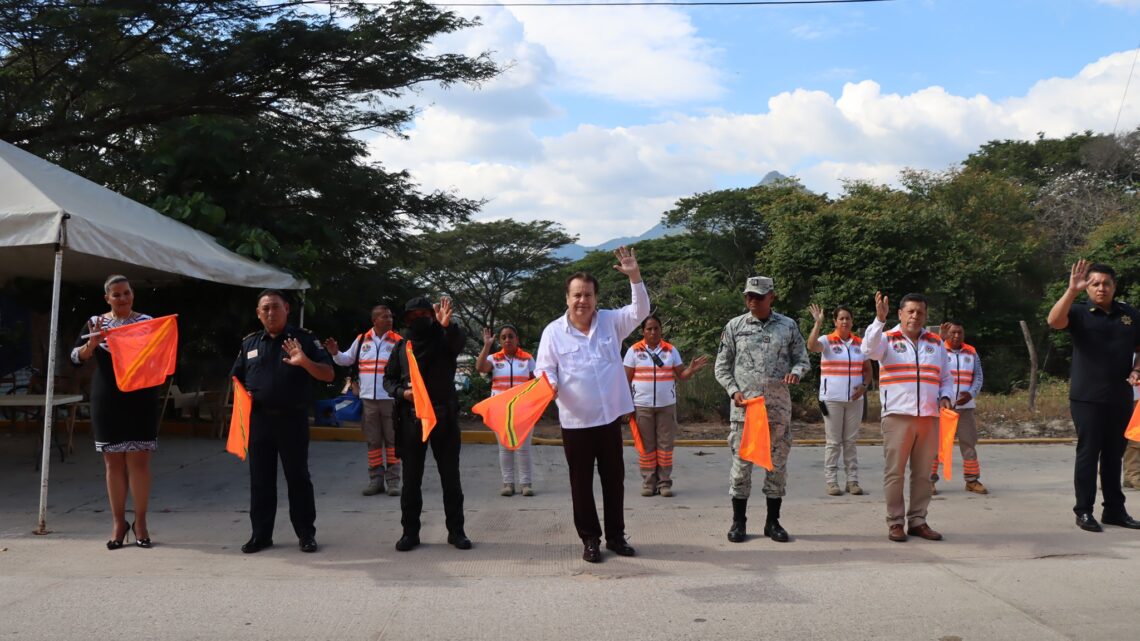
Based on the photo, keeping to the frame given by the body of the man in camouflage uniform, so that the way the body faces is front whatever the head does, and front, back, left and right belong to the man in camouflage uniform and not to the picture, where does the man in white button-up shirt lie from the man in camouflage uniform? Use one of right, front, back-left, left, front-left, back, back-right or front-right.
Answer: front-right

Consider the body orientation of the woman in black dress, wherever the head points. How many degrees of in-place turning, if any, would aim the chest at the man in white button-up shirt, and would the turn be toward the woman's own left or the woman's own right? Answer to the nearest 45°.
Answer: approximately 45° to the woman's own left

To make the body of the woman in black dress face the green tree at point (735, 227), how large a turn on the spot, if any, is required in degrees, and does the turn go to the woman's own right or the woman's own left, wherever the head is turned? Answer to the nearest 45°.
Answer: approximately 135° to the woman's own left

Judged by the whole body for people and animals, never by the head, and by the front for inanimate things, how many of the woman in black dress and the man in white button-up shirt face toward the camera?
2

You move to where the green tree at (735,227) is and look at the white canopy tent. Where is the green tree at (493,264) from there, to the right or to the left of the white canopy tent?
right

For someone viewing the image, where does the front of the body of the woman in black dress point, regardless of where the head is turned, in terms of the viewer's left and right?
facing the viewer

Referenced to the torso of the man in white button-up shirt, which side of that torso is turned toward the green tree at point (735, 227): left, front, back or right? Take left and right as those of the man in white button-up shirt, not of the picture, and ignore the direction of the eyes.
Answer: back

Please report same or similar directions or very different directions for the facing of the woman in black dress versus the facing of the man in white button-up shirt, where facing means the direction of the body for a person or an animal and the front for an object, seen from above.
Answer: same or similar directions

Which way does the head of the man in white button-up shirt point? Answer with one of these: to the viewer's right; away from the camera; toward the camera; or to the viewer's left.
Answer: toward the camera

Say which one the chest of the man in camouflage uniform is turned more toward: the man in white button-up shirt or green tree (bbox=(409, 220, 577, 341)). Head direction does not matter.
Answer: the man in white button-up shirt

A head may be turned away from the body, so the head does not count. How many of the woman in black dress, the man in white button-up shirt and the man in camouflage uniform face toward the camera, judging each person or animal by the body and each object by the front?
3

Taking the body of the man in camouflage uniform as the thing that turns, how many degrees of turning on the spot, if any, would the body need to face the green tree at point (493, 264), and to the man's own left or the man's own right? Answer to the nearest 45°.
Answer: approximately 180°

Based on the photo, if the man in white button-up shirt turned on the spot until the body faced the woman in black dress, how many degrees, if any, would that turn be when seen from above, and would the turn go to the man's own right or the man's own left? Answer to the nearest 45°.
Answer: approximately 90° to the man's own right

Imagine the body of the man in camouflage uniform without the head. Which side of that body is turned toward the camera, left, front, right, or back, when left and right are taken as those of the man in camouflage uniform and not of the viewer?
front

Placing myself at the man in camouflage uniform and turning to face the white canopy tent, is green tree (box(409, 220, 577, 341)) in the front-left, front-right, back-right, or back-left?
front-right
